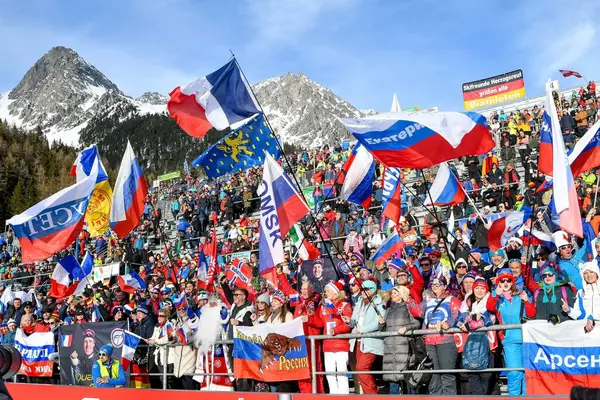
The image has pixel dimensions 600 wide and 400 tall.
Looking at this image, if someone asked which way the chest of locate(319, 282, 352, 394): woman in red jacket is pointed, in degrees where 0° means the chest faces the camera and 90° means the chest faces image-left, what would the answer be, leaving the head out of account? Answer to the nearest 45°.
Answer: approximately 45°

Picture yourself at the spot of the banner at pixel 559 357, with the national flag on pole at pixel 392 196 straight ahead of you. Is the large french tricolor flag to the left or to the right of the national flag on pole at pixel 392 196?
left

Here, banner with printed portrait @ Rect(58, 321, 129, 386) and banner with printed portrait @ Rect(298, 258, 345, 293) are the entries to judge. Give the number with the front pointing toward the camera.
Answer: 2

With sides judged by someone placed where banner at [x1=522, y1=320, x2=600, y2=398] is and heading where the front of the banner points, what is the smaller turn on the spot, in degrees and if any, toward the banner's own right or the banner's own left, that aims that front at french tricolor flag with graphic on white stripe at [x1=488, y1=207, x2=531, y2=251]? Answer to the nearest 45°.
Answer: approximately 180°

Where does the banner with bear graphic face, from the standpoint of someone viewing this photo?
facing the viewer

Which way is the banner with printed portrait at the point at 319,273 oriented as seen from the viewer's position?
toward the camera

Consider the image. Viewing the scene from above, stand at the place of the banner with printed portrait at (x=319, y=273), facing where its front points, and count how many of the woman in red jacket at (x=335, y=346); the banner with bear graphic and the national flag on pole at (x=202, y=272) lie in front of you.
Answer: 2

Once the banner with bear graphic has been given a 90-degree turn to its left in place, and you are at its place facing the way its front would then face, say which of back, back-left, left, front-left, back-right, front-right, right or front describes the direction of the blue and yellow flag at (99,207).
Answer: back-left

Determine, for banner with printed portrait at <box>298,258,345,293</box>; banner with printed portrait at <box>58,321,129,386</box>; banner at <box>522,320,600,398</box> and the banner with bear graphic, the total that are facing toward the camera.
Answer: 4

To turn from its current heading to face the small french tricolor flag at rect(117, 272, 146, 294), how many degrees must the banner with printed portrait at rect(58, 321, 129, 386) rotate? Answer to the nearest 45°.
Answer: approximately 180°

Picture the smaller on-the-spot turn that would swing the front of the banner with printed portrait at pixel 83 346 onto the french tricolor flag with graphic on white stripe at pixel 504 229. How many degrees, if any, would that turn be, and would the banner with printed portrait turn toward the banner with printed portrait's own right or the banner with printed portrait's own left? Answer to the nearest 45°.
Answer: approximately 90° to the banner with printed portrait's own left

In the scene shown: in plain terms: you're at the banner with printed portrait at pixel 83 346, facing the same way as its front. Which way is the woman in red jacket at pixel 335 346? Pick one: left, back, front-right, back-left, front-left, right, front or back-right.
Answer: front-left

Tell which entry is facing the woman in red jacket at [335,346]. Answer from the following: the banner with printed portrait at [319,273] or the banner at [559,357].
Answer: the banner with printed portrait

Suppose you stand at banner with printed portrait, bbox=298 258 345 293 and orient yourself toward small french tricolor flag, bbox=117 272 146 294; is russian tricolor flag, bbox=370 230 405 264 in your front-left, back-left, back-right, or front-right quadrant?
back-right

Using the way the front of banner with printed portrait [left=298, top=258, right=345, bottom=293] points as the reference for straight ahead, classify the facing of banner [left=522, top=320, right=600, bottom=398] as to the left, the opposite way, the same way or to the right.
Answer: the same way

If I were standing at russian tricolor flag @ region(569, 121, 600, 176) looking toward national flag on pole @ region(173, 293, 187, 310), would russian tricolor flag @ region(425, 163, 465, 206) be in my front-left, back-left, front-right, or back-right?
front-right

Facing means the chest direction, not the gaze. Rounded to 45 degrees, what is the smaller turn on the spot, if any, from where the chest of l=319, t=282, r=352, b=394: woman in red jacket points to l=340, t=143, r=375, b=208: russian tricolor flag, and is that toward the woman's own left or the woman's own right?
approximately 135° to the woman's own right

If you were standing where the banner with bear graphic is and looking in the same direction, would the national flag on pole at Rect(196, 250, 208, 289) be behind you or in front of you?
behind

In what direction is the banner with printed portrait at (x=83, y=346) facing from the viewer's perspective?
toward the camera
